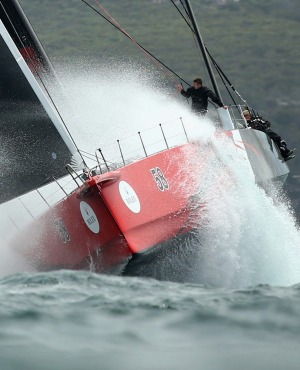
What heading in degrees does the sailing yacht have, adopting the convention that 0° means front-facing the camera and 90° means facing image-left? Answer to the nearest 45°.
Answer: approximately 0°
